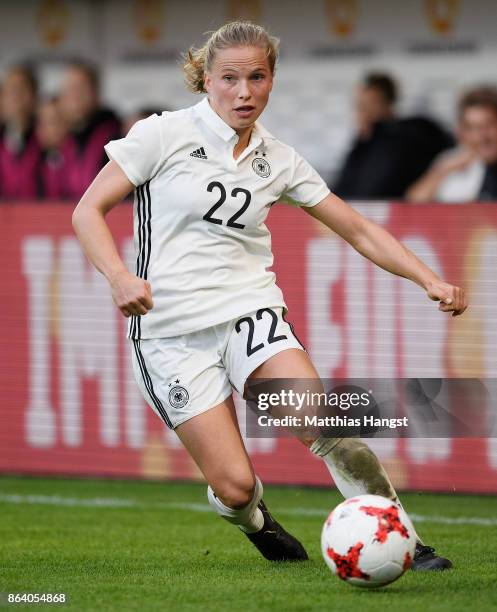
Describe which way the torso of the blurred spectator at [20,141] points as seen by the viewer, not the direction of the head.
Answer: toward the camera

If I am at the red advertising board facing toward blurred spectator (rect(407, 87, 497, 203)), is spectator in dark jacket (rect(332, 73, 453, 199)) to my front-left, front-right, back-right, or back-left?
front-left

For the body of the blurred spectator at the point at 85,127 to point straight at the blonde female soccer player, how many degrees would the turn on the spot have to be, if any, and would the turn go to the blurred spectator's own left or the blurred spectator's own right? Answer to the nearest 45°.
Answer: approximately 45° to the blurred spectator's own left

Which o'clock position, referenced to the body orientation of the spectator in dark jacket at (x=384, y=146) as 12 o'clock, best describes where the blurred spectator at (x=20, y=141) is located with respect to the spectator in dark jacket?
The blurred spectator is roughly at 2 o'clock from the spectator in dark jacket.

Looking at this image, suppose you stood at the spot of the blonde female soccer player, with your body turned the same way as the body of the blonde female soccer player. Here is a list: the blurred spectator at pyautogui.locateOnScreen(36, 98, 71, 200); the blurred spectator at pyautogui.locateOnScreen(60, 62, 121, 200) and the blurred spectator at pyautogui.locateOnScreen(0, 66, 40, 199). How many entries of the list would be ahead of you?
0

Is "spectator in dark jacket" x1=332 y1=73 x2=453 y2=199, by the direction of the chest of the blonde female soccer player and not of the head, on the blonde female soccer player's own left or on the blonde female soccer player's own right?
on the blonde female soccer player's own left

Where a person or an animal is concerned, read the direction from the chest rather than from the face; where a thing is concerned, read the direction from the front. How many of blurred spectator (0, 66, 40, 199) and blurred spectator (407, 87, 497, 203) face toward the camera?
2

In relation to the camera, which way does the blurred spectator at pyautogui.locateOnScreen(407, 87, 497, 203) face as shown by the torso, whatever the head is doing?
toward the camera

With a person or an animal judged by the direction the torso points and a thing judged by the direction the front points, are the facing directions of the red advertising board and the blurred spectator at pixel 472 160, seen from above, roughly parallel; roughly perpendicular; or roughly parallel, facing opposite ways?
roughly parallel

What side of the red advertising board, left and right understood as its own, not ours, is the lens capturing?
front

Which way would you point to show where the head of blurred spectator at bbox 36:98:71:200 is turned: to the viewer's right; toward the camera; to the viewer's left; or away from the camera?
toward the camera

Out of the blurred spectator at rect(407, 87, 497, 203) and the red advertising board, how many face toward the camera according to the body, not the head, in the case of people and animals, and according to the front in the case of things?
2

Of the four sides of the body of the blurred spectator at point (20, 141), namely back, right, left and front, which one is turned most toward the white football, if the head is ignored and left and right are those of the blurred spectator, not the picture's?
front

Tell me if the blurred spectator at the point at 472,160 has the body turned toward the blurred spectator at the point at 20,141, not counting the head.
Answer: no

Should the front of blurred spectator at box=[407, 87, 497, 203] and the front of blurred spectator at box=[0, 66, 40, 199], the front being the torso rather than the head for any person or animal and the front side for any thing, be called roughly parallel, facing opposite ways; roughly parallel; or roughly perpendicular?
roughly parallel

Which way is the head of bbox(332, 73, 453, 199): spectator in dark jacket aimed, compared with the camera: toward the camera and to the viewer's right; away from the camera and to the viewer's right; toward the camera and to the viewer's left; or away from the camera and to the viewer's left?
toward the camera and to the viewer's left

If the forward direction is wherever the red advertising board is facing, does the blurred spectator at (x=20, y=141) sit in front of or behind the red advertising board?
behind
